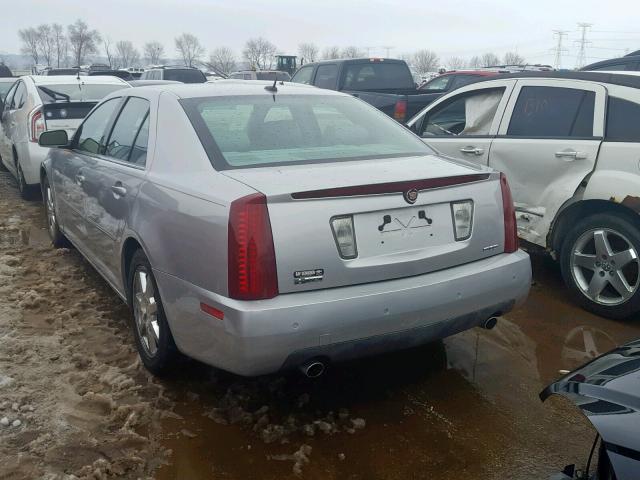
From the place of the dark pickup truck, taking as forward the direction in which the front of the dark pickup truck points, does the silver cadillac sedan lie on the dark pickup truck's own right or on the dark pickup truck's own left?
on the dark pickup truck's own left

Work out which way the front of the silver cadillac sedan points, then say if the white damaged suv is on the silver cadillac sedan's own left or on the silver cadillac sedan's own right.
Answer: on the silver cadillac sedan's own right

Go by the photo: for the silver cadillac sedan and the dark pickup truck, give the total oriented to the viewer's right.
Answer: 0

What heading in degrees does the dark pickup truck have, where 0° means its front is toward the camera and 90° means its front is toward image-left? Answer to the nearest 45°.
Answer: approximately 135°

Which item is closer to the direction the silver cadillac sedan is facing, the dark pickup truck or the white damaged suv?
the dark pickup truck

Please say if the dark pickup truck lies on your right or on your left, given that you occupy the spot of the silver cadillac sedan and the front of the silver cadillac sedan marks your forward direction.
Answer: on your right

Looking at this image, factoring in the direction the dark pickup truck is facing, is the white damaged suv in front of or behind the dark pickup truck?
behind

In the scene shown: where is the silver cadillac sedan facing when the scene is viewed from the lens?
facing away from the viewer and to the left of the viewer
